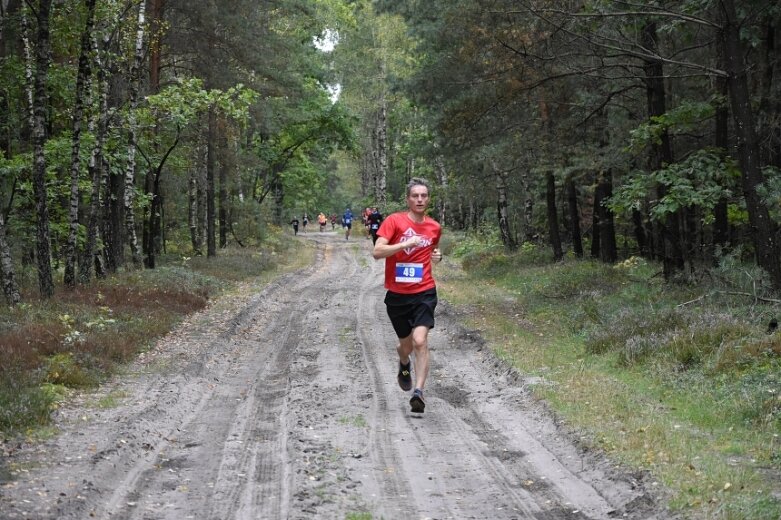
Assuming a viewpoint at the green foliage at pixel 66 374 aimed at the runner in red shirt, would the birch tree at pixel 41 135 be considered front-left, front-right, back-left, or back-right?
back-left

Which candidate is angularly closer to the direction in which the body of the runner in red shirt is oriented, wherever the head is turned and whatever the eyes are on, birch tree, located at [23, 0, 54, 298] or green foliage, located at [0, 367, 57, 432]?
the green foliage

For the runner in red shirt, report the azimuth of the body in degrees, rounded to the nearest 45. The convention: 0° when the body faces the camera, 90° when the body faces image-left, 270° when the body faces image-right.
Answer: approximately 0°

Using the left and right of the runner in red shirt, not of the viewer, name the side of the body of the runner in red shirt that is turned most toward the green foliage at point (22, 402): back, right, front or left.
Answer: right

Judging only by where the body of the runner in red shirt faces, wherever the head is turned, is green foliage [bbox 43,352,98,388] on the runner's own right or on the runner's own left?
on the runner's own right

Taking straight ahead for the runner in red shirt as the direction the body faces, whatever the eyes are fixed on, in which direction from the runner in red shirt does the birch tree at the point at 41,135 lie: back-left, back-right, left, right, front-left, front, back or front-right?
back-right

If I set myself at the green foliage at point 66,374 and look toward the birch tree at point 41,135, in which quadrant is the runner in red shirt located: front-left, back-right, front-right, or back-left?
back-right
